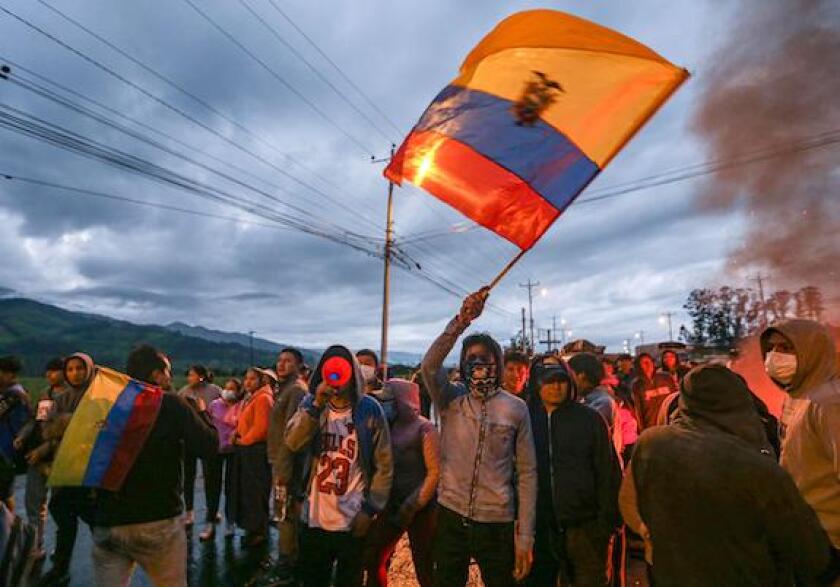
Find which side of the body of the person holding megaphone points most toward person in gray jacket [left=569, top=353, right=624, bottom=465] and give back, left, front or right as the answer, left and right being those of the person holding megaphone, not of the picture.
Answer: left

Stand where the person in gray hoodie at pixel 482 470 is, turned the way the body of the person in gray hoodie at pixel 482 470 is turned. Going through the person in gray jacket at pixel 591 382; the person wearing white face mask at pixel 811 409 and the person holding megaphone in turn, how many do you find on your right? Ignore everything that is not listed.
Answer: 1

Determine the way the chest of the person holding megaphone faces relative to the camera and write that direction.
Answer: toward the camera

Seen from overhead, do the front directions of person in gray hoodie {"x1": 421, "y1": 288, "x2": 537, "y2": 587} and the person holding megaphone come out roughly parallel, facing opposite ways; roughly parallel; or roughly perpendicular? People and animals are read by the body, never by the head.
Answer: roughly parallel

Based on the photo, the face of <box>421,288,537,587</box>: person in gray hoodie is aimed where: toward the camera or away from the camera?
toward the camera

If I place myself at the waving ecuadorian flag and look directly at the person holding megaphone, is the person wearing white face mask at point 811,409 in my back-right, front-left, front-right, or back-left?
back-left

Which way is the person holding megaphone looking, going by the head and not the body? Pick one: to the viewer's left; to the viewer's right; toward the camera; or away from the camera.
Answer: toward the camera

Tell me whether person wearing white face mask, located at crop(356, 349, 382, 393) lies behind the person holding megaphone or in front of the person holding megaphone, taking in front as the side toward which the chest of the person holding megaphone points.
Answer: behind

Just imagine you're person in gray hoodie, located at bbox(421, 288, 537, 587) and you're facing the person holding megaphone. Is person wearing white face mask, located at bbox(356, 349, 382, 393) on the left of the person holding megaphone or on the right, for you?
right

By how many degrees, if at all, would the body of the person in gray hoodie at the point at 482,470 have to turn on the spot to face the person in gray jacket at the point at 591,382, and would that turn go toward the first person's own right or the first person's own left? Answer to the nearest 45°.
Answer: approximately 135° to the first person's own left

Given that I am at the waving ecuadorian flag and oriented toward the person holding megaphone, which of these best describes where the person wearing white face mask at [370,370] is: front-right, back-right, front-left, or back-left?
front-right

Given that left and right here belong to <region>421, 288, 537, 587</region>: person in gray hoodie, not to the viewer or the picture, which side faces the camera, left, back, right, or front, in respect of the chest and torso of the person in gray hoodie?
front

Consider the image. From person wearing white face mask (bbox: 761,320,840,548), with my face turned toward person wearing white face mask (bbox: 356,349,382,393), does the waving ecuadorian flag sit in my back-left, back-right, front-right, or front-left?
front-left

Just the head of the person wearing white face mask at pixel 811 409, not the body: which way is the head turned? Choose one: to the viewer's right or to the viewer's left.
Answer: to the viewer's left

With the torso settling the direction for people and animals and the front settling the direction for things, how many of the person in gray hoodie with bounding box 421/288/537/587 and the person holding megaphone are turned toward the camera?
2
